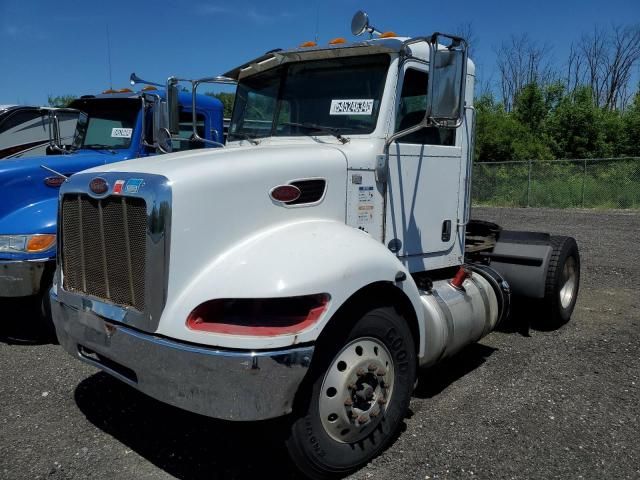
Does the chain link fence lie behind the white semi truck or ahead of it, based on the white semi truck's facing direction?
behind

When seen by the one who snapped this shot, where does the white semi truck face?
facing the viewer and to the left of the viewer

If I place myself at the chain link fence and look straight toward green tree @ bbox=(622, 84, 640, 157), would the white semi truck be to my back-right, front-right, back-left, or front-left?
back-right

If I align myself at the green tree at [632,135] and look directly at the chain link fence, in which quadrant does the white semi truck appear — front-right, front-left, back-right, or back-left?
front-left

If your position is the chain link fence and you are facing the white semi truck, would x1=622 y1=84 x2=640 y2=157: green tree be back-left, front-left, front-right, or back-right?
back-left

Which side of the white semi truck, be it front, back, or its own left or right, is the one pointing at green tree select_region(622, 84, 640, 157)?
back
